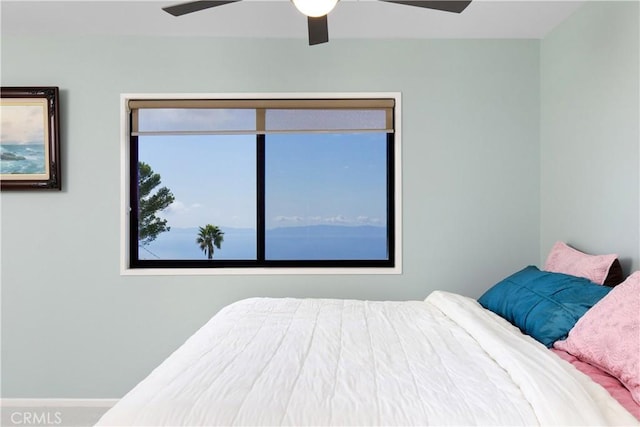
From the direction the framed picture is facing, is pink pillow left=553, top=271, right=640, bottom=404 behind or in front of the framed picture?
in front

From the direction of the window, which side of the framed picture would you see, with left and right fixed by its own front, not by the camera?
left

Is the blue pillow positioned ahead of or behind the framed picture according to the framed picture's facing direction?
ahead

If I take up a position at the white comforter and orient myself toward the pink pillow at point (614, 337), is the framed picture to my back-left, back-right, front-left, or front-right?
back-left

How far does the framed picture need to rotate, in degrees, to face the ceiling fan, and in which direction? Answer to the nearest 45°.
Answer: approximately 45° to its left

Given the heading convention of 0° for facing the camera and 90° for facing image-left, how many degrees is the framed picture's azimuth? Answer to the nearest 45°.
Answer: approximately 0°

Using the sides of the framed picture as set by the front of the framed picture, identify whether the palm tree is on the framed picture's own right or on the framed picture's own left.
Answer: on the framed picture's own left

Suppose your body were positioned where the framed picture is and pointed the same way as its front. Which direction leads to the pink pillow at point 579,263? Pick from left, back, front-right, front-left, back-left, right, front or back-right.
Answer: front-left
